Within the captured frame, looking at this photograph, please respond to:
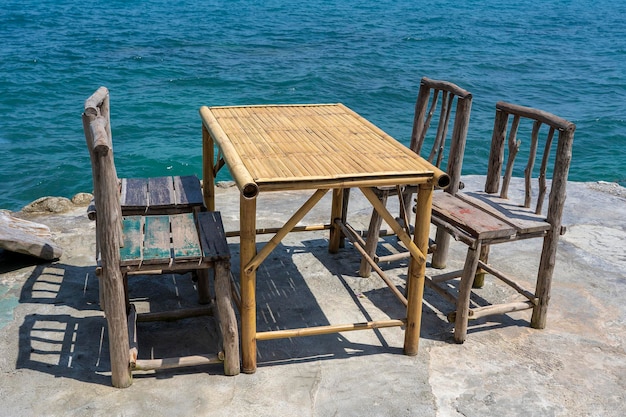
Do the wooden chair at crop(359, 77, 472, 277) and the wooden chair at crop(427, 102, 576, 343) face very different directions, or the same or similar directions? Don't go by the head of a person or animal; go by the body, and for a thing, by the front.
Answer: same or similar directions

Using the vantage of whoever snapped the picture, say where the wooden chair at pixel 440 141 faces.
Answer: facing the viewer and to the left of the viewer

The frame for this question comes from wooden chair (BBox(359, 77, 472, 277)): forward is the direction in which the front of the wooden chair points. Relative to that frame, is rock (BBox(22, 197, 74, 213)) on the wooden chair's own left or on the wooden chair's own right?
on the wooden chair's own right

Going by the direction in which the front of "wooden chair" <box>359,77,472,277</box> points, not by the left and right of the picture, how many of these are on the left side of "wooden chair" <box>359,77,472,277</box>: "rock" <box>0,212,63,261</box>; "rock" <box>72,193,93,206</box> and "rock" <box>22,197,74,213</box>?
0

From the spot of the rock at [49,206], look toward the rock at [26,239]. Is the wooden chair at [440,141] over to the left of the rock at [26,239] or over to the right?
left

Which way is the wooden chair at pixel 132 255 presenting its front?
to the viewer's right

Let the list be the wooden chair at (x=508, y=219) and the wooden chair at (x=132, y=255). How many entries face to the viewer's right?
1

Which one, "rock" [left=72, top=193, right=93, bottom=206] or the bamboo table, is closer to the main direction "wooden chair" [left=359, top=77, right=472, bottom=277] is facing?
the bamboo table

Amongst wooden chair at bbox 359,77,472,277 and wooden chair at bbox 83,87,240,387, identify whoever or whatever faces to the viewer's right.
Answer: wooden chair at bbox 83,87,240,387

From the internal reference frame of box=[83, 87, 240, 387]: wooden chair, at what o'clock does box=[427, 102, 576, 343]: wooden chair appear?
box=[427, 102, 576, 343]: wooden chair is roughly at 12 o'clock from box=[83, 87, 240, 387]: wooden chair.

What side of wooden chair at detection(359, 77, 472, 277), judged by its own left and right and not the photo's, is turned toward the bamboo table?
front

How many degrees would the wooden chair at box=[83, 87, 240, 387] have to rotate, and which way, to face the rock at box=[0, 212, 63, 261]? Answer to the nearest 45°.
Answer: approximately 135° to its left

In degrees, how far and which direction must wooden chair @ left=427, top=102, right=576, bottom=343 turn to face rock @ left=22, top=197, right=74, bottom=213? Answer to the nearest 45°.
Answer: approximately 45° to its right

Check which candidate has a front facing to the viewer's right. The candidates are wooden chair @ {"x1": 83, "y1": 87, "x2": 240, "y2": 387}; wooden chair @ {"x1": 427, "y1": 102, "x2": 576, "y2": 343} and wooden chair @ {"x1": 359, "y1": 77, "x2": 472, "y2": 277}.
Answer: wooden chair @ {"x1": 83, "y1": 87, "x2": 240, "y2": 387}

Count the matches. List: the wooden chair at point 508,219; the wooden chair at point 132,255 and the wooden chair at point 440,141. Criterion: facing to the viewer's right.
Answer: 1

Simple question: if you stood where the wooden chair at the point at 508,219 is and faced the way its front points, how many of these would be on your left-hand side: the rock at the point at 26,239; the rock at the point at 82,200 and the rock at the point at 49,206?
0
